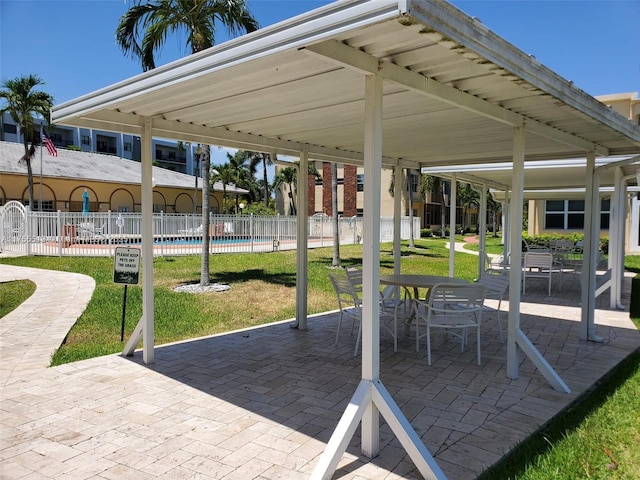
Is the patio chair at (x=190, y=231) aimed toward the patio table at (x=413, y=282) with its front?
no

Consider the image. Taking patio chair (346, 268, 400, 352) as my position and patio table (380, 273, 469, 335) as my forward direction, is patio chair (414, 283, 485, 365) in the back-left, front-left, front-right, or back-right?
front-right

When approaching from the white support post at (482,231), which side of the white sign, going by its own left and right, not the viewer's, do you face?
left

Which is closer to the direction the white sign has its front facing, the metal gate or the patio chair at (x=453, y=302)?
the patio chair

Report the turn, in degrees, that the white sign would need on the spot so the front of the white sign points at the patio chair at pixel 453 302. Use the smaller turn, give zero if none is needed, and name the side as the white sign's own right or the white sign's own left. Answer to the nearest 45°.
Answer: approximately 45° to the white sign's own left

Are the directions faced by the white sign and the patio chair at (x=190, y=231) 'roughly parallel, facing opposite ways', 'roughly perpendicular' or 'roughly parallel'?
roughly perpendicular

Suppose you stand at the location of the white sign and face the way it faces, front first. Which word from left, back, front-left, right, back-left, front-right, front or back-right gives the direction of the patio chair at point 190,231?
back

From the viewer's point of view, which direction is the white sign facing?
toward the camera

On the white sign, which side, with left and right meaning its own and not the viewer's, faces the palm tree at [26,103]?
back

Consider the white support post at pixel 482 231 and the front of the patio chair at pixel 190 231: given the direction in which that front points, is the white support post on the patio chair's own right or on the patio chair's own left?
on the patio chair's own left

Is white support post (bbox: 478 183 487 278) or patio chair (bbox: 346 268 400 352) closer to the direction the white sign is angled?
the patio chair

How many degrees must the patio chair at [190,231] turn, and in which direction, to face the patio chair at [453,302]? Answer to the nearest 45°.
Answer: approximately 90° to its left

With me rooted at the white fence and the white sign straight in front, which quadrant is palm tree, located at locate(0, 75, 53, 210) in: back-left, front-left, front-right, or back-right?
back-right
